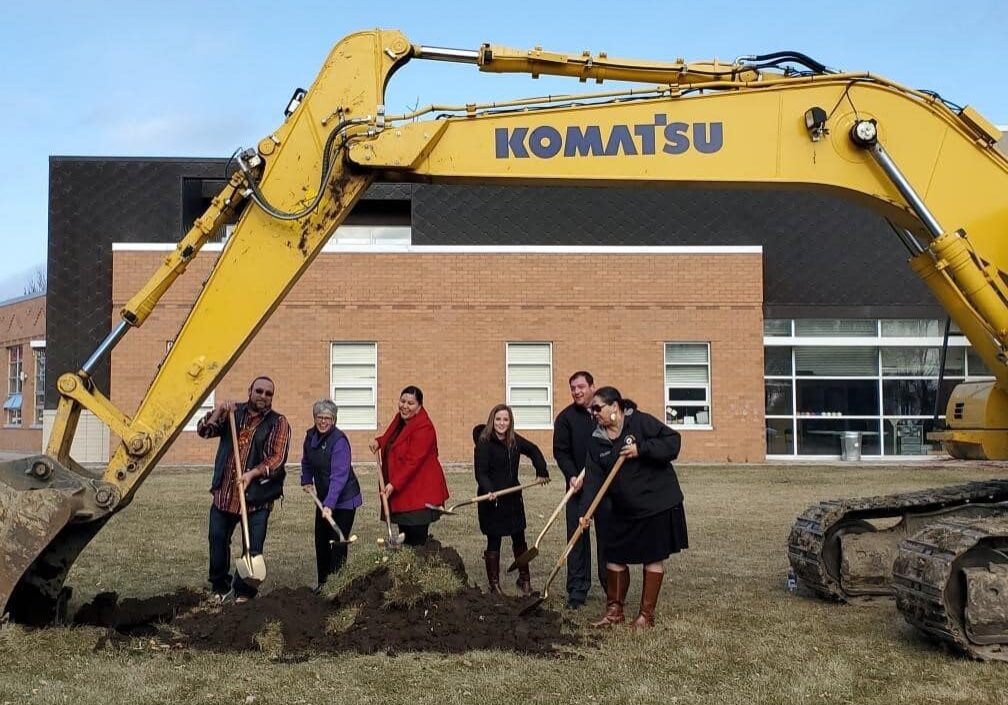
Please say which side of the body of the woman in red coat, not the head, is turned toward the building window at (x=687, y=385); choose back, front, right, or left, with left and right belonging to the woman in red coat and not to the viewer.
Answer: back

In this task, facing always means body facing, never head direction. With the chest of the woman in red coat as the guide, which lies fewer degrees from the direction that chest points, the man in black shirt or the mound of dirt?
the mound of dirt

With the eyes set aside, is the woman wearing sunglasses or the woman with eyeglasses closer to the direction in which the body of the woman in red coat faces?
the woman with eyeglasses

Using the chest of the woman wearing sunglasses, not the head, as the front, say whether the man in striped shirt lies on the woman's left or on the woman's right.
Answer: on the woman's right

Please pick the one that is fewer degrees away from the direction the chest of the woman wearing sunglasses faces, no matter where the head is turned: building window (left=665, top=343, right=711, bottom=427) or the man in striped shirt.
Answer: the man in striped shirt

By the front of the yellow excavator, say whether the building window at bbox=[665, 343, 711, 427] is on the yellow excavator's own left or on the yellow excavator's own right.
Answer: on the yellow excavator's own right

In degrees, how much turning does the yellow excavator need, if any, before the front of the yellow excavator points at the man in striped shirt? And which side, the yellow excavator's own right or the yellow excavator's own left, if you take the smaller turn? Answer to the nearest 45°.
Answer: approximately 45° to the yellow excavator's own right

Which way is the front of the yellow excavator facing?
to the viewer's left
